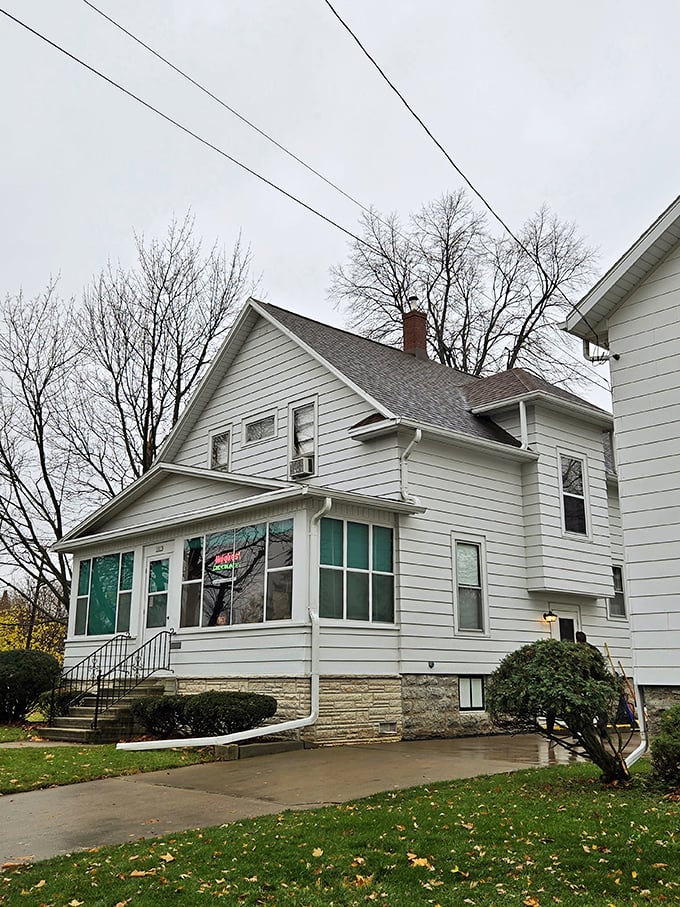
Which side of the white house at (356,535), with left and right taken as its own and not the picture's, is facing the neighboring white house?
left

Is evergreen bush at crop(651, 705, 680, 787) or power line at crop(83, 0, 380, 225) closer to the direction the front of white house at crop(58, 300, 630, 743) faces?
the power line

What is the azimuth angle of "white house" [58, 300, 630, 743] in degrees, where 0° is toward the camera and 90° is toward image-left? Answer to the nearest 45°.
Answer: approximately 45°

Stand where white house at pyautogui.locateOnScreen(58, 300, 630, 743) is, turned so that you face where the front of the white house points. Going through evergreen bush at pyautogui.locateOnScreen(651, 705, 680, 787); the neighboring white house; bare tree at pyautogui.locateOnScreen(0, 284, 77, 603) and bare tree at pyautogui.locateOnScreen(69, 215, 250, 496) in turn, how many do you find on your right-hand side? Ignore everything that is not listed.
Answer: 2

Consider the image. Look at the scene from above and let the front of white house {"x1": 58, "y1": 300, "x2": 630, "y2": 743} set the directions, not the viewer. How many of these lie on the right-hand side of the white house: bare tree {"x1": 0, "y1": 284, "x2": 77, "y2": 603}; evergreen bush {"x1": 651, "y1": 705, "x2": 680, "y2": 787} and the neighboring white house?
1

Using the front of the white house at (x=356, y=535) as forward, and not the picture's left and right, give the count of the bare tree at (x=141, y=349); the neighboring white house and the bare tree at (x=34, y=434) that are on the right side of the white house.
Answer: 2

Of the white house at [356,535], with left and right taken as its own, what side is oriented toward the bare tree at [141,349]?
right

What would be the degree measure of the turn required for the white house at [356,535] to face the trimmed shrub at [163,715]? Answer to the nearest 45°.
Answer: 0° — it already faces it

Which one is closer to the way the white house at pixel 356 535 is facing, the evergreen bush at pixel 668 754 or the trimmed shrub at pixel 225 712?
the trimmed shrub

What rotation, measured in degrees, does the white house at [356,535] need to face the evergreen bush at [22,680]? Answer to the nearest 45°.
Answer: approximately 45° to its right
